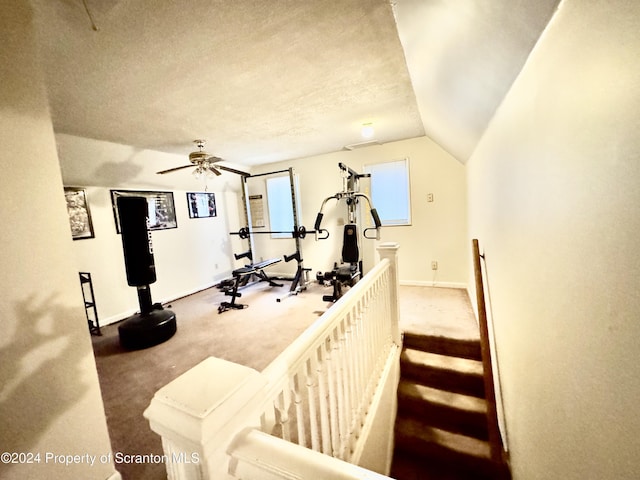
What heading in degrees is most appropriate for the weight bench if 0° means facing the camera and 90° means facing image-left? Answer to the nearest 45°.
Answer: approximately 45°

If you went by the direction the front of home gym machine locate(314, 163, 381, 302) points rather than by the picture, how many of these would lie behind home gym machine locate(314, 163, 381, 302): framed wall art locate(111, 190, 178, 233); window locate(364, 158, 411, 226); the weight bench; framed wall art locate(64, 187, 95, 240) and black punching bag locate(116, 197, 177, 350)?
1

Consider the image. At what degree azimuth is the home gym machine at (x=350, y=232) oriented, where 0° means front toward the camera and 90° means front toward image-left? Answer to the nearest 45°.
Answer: approximately 45°

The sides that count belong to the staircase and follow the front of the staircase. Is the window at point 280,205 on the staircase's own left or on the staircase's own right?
on the staircase's own right

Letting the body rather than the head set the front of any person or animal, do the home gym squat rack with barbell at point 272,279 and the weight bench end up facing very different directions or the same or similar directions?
same or similar directions

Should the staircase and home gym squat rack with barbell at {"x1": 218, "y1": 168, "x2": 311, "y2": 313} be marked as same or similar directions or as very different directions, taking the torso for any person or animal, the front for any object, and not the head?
same or similar directions

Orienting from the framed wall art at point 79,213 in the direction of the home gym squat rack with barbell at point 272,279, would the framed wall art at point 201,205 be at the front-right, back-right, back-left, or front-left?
front-left

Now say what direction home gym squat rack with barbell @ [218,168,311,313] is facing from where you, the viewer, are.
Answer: facing the viewer and to the left of the viewer

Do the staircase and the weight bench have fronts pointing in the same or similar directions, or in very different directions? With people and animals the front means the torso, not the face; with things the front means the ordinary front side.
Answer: same or similar directions

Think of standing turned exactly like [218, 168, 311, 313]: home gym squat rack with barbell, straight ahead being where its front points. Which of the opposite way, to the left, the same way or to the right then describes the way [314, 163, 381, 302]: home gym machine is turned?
the same way

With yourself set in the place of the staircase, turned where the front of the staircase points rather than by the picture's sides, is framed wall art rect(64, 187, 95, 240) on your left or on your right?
on your right

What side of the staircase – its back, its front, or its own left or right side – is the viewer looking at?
front

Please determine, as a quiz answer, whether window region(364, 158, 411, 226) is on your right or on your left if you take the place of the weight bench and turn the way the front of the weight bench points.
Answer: on your left

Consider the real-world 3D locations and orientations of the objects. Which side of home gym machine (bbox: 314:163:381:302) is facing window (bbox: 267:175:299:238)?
right

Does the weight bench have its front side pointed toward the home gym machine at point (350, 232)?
no

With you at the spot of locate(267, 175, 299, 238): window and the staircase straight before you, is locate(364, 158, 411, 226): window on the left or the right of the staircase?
left

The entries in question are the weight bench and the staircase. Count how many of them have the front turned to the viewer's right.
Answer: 0

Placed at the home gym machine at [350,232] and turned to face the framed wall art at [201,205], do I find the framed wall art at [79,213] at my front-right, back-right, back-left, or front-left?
front-left

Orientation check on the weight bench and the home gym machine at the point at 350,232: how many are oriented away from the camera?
0

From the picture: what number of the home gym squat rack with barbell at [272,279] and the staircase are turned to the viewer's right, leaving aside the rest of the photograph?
0
